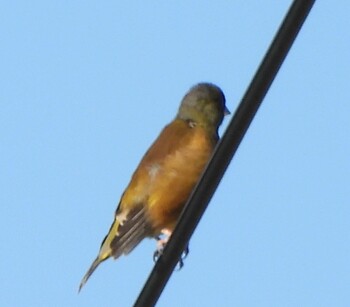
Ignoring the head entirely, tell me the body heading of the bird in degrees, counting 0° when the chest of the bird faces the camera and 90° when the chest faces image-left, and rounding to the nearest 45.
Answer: approximately 225°
